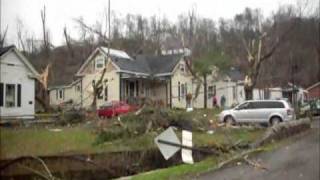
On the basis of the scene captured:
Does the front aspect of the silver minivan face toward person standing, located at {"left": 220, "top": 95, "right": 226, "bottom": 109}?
no

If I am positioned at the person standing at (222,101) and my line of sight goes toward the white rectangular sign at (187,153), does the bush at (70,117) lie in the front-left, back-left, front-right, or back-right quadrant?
front-right

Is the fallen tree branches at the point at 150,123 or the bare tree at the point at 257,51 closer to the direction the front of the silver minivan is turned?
the fallen tree branches

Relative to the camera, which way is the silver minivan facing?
to the viewer's left

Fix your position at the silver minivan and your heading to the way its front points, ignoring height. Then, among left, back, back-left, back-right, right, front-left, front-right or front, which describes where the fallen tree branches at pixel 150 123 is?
front-left

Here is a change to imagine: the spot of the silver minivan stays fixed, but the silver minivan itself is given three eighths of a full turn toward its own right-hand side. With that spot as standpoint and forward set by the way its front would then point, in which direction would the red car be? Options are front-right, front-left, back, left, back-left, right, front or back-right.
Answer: back

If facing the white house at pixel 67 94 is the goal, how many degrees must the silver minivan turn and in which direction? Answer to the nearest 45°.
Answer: approximately 45° to its right

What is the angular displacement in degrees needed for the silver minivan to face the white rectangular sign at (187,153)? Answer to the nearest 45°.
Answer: approximately 90° to its left

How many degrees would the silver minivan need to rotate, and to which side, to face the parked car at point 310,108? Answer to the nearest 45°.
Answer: approximately 135° to its right
